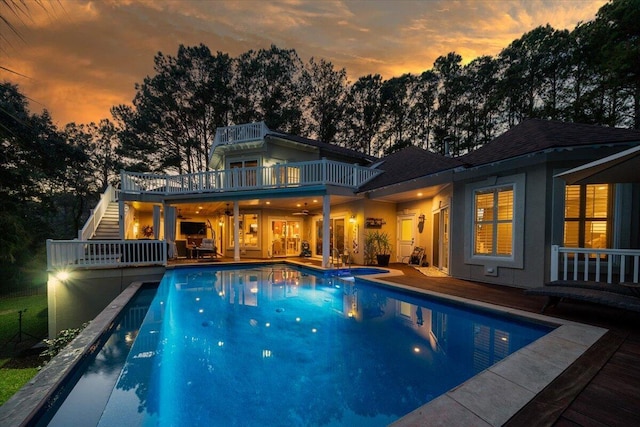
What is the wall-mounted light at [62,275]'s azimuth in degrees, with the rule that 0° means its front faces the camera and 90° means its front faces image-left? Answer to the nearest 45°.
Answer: approximately 0°

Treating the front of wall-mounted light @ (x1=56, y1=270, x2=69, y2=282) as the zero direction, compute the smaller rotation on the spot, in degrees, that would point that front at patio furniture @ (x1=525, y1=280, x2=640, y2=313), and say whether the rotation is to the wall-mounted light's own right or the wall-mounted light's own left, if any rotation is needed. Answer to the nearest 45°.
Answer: approximately 45° to the wall-mounted light's own left

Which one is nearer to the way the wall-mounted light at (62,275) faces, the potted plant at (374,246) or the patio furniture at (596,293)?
the patio furniture

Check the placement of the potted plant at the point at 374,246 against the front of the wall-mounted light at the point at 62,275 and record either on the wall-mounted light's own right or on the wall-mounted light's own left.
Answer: on the wall-mounted light's own left
